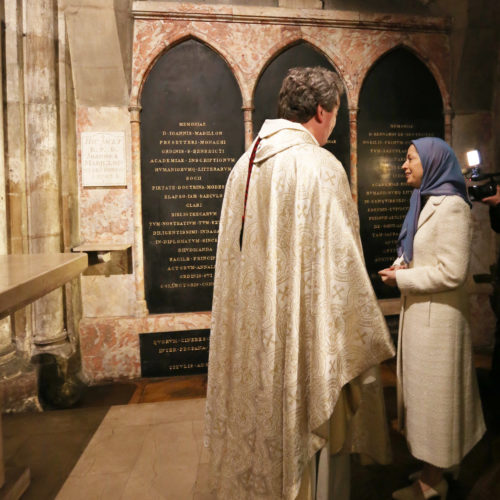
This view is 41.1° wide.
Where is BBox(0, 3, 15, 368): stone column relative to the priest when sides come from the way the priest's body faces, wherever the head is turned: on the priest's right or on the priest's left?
on the priest's left

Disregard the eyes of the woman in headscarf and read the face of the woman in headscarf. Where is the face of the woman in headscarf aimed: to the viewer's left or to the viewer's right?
to the viewer's left

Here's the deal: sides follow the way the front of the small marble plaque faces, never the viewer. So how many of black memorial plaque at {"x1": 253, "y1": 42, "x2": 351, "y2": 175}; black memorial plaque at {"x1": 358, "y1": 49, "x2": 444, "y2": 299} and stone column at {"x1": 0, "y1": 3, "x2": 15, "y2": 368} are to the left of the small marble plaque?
2

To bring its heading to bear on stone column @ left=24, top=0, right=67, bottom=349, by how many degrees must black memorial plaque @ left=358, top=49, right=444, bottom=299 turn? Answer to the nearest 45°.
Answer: approximately 45° to its right

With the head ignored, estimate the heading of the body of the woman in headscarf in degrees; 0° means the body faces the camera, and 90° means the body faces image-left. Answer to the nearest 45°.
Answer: approximately 90°
